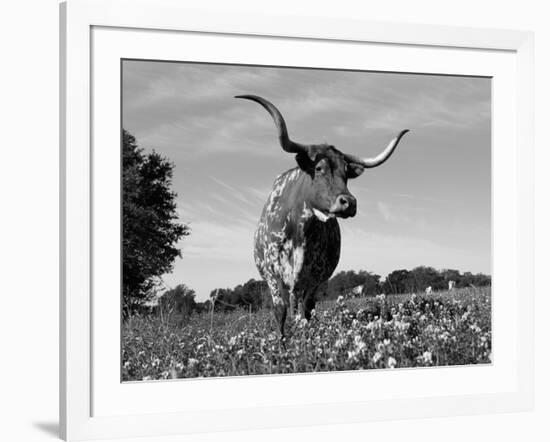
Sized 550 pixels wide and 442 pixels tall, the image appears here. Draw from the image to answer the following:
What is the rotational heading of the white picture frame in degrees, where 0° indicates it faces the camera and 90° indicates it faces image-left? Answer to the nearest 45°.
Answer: approximately 315°
